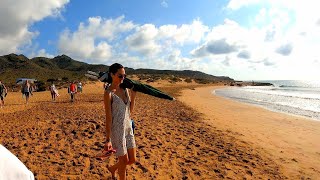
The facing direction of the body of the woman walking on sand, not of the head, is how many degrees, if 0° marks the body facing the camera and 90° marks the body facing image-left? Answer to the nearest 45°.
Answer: approximately 315°
